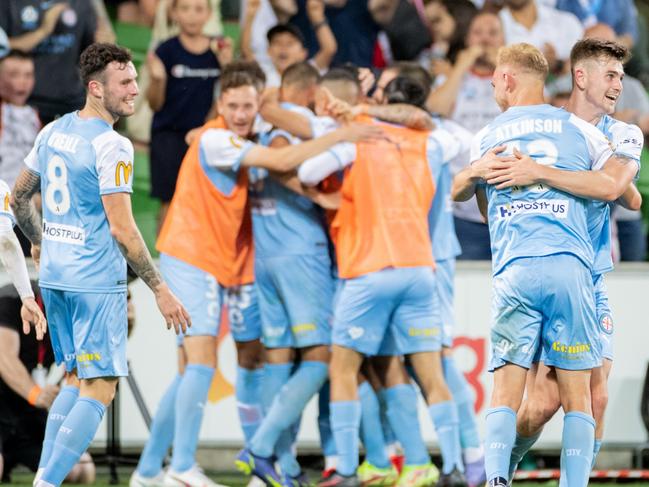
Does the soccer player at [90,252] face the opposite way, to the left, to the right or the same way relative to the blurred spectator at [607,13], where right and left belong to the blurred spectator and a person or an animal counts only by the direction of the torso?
the opposite way

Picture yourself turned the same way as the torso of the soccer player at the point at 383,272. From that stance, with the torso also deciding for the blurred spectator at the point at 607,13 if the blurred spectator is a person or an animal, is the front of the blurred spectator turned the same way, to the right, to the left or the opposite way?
the opposite way

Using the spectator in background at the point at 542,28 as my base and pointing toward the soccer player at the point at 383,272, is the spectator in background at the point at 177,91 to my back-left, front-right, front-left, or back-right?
front-right

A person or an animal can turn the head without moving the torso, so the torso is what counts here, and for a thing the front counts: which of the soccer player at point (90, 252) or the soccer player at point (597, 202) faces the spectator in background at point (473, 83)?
the soccer player at point (90, 252)

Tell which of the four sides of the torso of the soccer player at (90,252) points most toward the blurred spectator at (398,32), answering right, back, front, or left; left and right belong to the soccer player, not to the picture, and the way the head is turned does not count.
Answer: front

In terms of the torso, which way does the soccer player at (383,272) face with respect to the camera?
away from the camera

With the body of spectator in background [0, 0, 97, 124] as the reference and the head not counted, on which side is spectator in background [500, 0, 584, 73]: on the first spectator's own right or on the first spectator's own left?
on the first spectator's own left

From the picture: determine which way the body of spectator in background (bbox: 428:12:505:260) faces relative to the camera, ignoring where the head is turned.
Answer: toward the camera

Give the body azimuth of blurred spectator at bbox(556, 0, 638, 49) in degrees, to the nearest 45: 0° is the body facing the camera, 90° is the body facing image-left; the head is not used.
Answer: approximately 0°

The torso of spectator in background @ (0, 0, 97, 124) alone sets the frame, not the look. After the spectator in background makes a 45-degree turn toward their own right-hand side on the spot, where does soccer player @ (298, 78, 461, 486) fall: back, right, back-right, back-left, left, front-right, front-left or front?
left

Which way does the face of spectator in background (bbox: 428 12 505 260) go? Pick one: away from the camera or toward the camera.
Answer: toward the camera

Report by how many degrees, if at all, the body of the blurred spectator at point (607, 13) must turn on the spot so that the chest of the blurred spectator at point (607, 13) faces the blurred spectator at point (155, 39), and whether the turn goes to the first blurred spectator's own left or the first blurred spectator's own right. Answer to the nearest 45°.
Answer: approximately 90° to the first blurred spectator's own right

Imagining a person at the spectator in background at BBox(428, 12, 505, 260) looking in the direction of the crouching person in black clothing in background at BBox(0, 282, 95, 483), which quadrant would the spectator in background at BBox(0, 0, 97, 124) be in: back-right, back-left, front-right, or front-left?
front-right

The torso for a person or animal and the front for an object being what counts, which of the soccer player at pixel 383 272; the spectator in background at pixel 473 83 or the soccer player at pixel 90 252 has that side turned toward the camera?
the spectator in background

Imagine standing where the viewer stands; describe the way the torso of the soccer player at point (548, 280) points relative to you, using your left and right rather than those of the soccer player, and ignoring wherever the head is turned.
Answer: facing away from the viewer

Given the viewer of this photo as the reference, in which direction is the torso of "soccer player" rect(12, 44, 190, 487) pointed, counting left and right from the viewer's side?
facing away from the viewer and to the right of the viewer
